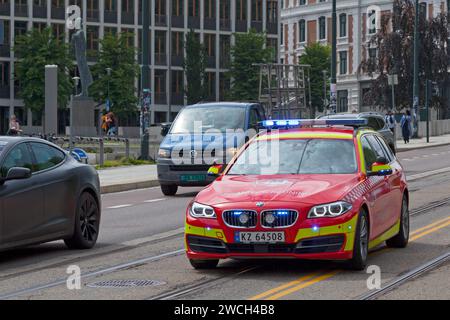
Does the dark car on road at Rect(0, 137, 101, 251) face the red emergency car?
no

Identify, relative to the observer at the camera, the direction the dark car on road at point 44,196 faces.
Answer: facing the viewer and to the left of the viewer

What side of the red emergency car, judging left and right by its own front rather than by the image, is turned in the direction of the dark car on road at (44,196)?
right

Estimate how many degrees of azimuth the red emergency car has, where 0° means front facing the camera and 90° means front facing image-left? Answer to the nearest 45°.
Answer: approximately 45°

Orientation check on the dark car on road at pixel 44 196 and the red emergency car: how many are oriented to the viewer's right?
0
